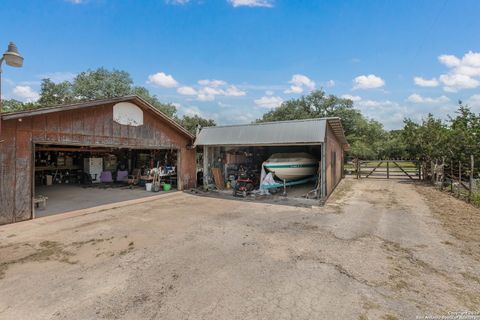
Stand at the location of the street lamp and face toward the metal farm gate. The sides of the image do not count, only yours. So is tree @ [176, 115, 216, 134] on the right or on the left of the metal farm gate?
left

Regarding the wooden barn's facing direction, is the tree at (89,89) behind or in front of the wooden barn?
behind

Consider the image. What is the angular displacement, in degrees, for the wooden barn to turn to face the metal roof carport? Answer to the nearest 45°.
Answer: approximately 45° to its left

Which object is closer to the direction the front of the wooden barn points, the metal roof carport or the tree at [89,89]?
the metal roof carport

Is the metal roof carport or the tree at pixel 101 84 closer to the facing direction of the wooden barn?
the metal roof carport

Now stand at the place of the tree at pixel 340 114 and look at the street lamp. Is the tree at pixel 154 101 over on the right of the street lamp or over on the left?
right

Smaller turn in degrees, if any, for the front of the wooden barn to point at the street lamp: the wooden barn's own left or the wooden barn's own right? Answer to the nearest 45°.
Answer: approximately 45° to the wooden barn's own right

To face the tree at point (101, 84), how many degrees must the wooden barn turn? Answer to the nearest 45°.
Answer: approximately 135° to its left

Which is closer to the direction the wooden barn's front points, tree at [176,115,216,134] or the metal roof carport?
the metal roof carport
